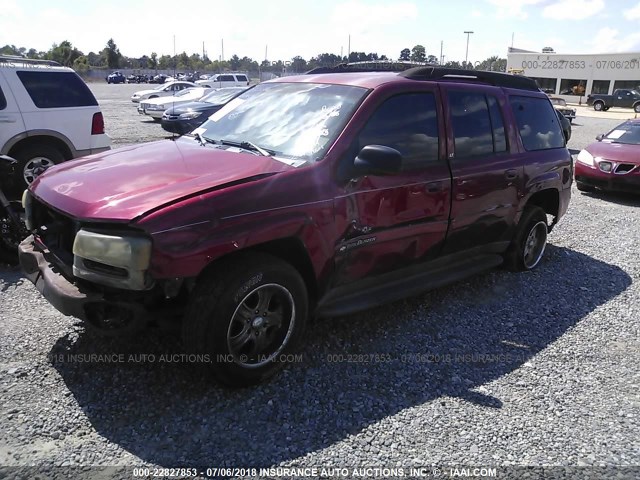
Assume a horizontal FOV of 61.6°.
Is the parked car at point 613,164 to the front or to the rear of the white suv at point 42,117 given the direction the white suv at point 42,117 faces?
to the rear

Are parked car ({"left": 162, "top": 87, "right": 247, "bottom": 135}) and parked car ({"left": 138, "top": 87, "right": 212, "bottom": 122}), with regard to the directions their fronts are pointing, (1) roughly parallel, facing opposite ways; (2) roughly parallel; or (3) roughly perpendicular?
roughly parallel

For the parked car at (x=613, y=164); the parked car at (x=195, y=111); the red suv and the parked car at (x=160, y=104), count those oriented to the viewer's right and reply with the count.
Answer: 0

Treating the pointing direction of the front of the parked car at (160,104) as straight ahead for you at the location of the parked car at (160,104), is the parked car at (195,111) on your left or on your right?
on your left

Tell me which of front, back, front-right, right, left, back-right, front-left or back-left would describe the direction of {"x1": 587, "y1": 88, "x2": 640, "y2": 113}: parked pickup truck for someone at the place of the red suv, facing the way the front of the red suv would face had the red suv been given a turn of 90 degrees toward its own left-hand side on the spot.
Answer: left

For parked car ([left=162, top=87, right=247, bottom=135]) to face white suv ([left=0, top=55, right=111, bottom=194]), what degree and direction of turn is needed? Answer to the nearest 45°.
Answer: approximately 45° to its left

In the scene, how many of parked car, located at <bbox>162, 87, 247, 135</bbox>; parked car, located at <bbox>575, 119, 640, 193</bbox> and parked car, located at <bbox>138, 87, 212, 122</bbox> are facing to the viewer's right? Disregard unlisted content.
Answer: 0

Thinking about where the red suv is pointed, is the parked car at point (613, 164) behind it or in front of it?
behind

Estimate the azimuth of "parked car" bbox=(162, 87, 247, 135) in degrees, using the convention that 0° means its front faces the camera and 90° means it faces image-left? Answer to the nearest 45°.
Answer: approximately 45°

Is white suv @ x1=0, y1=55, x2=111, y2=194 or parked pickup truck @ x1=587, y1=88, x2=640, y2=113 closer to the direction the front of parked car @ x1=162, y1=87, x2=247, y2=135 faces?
the white suv

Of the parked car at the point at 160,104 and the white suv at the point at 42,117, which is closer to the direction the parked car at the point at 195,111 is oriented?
the white suv
